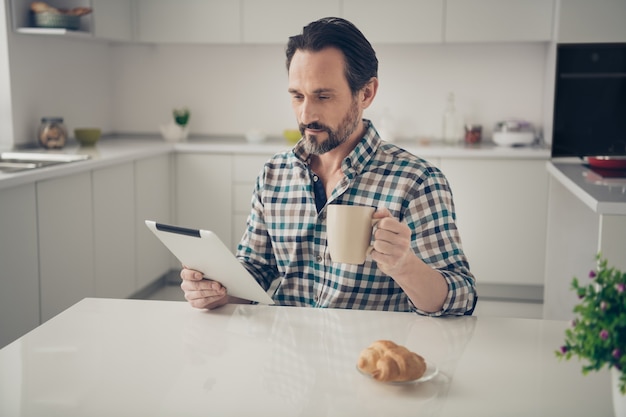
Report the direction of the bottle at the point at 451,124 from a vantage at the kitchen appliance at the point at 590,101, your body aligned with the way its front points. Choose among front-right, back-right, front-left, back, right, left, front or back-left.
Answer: right

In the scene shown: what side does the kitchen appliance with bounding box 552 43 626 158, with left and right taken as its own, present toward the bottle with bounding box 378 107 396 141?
right

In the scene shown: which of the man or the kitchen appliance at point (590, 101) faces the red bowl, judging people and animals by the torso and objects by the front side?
the kitchen appliance

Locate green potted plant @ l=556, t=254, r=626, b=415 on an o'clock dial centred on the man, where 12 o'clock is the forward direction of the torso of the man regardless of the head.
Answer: The green potted plant is roughly at 10 o'clock from the man.

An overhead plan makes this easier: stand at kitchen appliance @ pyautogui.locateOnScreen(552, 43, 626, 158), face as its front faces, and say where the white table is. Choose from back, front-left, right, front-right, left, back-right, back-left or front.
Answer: front

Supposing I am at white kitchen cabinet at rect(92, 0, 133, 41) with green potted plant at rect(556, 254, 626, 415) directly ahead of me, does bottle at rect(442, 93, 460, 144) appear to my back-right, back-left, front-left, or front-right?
front-left

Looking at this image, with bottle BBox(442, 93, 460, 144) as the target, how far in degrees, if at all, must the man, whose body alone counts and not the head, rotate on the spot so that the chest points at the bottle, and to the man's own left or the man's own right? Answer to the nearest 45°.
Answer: approximately 135° to the man's own right

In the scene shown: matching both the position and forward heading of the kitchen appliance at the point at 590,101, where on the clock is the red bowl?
The red bowl is roughly at 12 o'clock from the kitchen appliance.

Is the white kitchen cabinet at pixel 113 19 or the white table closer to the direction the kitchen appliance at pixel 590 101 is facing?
the white table

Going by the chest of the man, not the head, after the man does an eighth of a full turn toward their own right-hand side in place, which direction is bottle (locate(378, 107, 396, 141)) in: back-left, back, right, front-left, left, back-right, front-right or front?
right

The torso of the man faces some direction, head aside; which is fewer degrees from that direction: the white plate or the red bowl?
the white plate

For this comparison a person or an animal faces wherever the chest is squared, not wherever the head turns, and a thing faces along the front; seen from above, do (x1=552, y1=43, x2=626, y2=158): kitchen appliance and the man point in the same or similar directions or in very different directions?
same or similar directions

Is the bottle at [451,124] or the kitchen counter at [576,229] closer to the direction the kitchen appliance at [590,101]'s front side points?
the kitchen counter

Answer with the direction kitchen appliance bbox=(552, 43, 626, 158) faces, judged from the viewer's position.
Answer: facing the viewer

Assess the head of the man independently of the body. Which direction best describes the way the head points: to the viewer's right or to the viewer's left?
to the viewer's left

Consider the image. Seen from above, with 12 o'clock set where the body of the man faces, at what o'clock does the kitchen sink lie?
The kitchen sink is roughly at 3 o'clock from the man.

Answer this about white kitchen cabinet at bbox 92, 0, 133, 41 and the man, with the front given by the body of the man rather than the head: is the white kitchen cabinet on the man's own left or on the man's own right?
on the man's own right

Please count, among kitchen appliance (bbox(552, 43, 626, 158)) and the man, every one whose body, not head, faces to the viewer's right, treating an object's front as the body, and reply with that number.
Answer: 0

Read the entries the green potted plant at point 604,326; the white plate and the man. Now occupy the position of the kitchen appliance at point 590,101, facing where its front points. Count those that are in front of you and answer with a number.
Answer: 3
